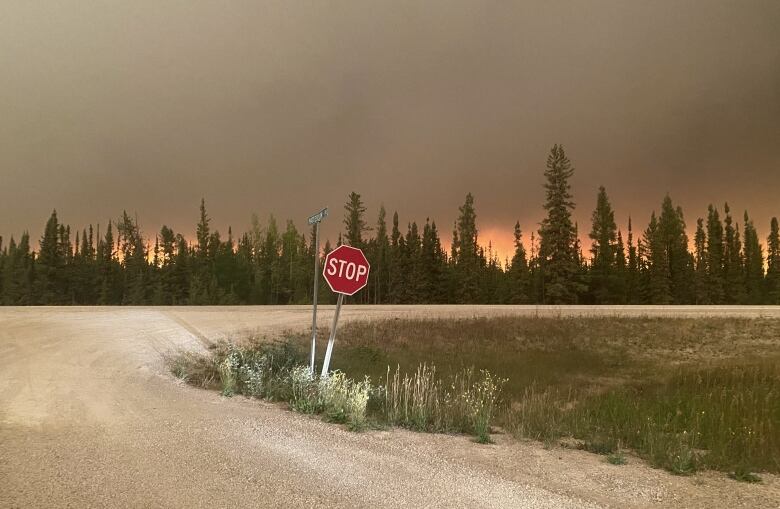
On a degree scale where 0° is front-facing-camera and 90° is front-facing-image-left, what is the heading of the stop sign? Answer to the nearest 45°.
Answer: approximately 0°

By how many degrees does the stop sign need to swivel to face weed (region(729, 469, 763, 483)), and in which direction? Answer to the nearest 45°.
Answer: approximately 45° to its left

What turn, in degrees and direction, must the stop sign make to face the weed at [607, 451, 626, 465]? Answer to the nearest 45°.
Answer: approximately 45° to its left

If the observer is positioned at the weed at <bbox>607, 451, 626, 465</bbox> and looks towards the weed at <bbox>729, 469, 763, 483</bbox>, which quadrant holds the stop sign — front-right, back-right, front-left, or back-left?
back-left
